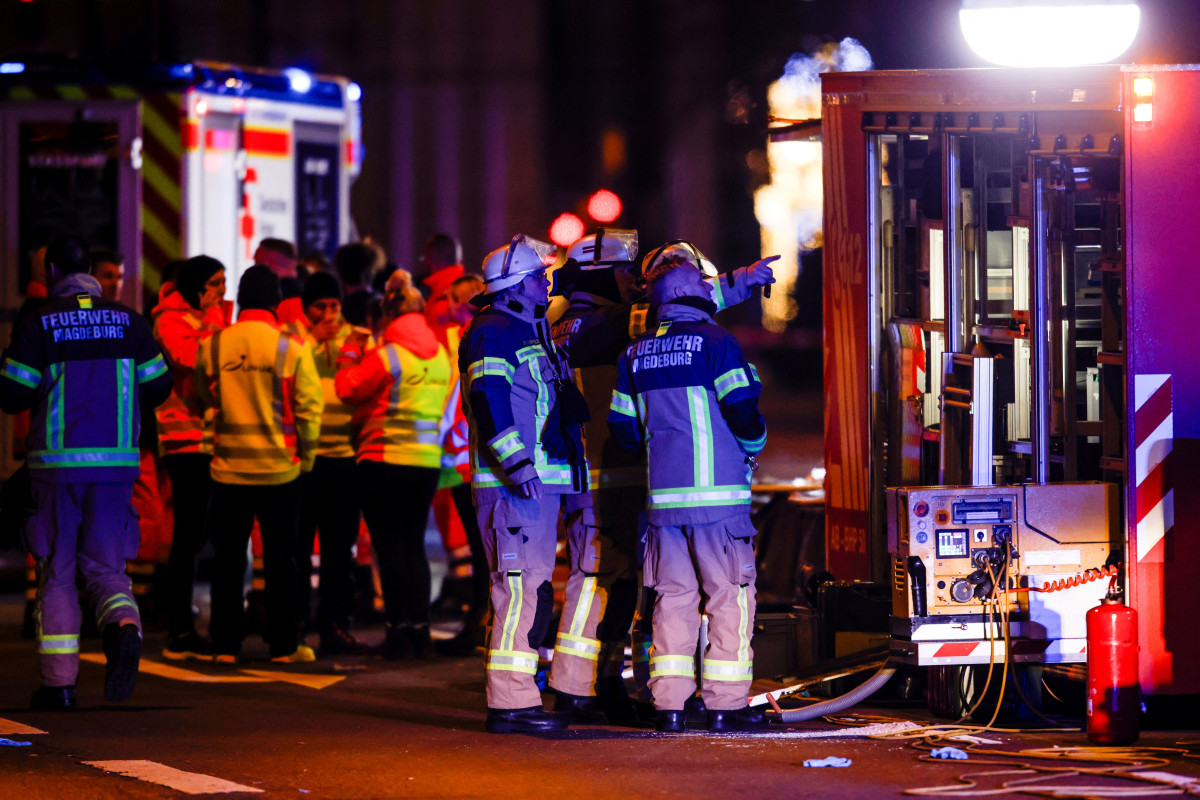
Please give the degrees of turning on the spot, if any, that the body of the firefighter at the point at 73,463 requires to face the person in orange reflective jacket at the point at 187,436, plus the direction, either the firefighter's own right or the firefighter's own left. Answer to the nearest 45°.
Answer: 0° — they already face them

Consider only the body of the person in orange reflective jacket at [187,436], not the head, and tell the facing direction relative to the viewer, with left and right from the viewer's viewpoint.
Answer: facing to the right of the viewer

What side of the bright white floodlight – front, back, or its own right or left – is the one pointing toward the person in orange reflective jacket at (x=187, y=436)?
right

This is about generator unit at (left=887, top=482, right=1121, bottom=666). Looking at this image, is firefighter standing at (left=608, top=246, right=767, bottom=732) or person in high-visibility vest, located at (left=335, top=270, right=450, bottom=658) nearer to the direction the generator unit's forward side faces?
the firefighter standing

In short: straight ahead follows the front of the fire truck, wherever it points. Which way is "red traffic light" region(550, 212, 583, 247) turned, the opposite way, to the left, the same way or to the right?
the opposite way

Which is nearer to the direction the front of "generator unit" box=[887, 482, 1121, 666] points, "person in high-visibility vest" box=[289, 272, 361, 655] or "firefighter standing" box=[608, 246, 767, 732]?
the firefighter standing

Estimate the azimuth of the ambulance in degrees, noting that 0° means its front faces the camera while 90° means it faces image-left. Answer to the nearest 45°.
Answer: approximately 225°

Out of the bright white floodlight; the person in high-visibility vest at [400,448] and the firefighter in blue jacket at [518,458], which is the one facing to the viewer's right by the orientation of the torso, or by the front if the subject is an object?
the firefighter in blue jacket

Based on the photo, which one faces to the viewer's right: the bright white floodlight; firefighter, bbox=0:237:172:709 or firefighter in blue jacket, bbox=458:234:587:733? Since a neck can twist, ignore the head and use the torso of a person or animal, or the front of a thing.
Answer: the firefighter in blue jacket

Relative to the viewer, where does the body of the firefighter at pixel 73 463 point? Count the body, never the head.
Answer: away from the camera

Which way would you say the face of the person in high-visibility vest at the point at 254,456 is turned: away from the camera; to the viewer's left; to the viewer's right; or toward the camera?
away from the camera

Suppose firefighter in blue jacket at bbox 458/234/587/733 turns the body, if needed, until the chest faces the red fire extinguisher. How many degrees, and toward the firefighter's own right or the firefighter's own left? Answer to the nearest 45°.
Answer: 0° — they already face it

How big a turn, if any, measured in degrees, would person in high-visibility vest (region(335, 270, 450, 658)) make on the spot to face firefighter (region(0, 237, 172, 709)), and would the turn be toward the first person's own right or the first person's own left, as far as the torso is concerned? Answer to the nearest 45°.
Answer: approximately 90° to the first person's own left

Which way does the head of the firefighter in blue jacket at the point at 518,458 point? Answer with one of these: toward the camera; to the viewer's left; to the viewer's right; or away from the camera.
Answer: to the viewer's right

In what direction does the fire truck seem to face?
away from the camera

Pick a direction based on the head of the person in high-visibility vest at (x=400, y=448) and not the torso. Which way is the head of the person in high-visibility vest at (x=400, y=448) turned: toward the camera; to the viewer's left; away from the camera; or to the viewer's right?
away from the camera
